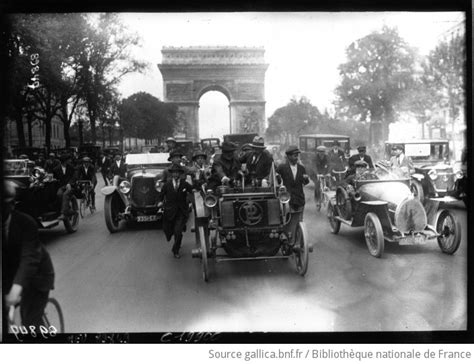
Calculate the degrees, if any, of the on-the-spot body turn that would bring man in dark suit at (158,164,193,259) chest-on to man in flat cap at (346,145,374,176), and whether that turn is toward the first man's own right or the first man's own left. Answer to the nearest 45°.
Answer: approximately 90° to the first man's own left

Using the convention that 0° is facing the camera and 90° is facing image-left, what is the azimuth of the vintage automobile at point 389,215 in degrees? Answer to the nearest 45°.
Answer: approximately 315°

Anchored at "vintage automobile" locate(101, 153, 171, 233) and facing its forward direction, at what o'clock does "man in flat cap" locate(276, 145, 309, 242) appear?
The man in flat cap is roughly at 10 o'clock from the vintage automobile.

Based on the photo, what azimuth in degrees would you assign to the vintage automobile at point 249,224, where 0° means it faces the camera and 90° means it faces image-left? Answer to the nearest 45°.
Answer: approximately 0°

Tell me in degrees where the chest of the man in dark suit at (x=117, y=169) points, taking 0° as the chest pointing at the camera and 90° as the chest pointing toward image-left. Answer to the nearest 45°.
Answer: approximately 0°
